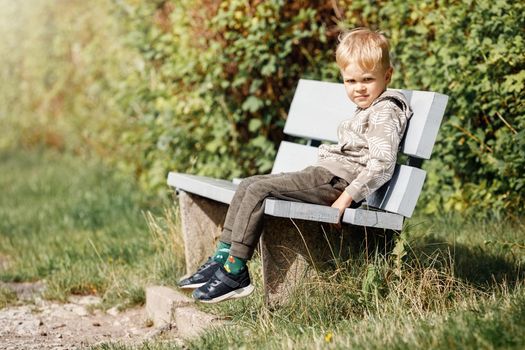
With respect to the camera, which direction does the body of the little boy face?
to the viewer's left
